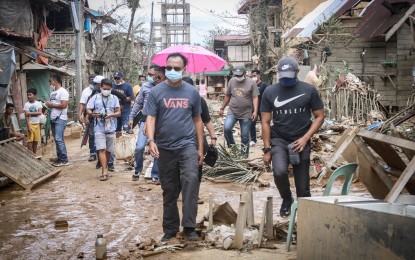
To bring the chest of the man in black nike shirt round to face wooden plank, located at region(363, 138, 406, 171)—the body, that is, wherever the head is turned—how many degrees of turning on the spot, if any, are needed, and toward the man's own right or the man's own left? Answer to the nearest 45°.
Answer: approximately 45° to the man's own left

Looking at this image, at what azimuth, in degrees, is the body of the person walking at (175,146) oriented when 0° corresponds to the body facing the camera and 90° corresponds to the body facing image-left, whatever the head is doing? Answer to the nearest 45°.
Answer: approximately 0°

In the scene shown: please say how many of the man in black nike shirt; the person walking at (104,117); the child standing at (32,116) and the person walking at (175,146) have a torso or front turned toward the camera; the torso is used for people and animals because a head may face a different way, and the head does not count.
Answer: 4

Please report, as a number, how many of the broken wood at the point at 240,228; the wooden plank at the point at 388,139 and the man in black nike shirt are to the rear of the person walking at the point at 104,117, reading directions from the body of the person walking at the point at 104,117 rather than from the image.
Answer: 0

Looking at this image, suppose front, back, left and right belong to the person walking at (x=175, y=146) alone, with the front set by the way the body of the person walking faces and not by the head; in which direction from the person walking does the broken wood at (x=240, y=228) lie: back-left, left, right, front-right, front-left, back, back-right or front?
front-left

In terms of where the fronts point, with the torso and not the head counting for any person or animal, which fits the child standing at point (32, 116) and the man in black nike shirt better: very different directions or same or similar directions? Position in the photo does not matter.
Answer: same or similar directions

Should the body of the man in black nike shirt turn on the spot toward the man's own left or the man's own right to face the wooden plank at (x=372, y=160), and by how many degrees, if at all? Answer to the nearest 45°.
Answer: approximately 45° to the man's own left

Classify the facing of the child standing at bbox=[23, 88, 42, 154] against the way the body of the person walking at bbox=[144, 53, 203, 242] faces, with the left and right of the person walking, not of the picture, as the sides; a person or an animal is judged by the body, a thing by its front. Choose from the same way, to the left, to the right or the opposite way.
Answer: the same way

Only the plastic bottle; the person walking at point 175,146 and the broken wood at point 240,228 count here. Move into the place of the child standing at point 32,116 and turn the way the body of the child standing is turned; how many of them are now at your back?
0

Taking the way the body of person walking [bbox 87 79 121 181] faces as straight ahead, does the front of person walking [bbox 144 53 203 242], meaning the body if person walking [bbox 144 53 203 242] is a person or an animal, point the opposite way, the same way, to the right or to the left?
the same way

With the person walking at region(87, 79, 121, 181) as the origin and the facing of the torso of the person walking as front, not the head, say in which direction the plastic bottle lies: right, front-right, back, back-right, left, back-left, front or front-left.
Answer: front

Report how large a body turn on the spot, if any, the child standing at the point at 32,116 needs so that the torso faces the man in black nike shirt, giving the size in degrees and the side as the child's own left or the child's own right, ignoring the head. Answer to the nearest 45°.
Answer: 0° — they already face them

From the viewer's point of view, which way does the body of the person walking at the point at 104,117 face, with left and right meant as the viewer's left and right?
facing the viewer

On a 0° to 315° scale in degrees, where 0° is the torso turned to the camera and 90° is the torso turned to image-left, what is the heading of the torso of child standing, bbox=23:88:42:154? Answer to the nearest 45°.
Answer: approximately 0°

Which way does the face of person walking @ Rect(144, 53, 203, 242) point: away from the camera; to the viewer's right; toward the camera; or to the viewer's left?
toward the camera

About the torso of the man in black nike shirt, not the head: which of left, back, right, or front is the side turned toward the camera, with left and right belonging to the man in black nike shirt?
front
